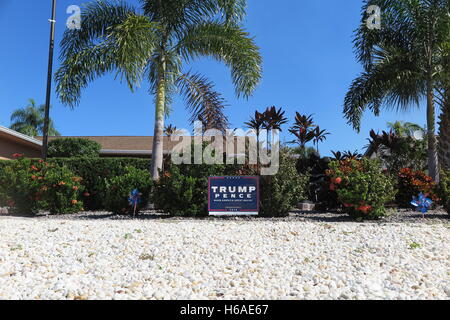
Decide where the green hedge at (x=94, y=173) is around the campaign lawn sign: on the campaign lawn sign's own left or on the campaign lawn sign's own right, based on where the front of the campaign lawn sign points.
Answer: on the campaign lawn sign's own right

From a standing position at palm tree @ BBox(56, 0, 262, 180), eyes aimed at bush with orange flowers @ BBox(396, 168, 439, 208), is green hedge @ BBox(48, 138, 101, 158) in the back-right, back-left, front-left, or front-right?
back-left

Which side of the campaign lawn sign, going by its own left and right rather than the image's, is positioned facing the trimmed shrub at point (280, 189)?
left

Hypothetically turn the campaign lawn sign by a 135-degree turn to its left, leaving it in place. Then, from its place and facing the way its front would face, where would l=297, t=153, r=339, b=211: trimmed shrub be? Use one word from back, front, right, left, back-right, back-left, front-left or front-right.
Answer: front

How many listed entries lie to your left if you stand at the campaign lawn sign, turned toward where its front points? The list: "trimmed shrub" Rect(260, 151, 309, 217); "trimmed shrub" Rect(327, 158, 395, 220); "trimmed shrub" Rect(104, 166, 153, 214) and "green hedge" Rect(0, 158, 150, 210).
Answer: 2

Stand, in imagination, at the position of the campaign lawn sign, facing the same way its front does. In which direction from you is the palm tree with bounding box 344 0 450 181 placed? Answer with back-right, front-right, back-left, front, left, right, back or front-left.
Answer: back-left

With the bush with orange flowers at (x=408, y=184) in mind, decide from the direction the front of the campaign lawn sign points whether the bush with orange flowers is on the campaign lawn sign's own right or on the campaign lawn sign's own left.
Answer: on the campaign lawn sign's own left

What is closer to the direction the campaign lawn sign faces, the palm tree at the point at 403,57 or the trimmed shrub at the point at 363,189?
the trimmed shrub

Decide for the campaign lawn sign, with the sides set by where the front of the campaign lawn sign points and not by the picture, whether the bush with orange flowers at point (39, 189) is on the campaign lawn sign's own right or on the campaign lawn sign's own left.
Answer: on the campaign lawn sign's own right

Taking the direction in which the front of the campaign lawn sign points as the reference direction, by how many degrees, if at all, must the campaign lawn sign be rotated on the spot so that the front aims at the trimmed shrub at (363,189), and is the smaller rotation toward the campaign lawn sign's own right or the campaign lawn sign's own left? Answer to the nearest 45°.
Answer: approximately 90° to the campaign lawn sign's own left

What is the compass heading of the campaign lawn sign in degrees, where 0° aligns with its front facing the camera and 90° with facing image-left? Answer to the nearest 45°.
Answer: approximately 0°
